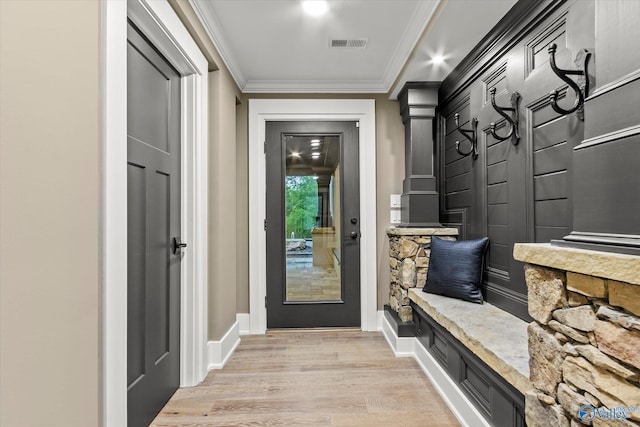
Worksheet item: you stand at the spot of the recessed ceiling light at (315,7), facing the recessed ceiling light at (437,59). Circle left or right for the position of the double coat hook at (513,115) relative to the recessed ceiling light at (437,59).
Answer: right

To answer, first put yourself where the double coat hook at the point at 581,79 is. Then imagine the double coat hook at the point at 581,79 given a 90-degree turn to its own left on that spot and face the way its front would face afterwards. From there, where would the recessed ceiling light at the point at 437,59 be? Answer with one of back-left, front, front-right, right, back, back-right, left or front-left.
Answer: back-right

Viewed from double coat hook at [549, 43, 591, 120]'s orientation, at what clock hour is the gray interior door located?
The gray interior door is roughly at 11 o'clock from the double coat hook.

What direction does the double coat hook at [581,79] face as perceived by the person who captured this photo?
facing to the left of the viewer

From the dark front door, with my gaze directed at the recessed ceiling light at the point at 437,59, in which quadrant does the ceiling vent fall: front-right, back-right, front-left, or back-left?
front-right

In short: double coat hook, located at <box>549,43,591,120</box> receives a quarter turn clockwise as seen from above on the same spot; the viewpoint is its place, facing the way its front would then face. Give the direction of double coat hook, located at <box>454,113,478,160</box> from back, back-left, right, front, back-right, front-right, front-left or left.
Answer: front-left

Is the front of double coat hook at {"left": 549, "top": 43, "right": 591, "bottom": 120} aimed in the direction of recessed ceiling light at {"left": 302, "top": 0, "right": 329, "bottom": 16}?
yes

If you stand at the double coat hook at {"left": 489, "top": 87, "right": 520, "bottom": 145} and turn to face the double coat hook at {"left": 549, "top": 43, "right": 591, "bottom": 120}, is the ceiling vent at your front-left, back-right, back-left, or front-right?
back-right
